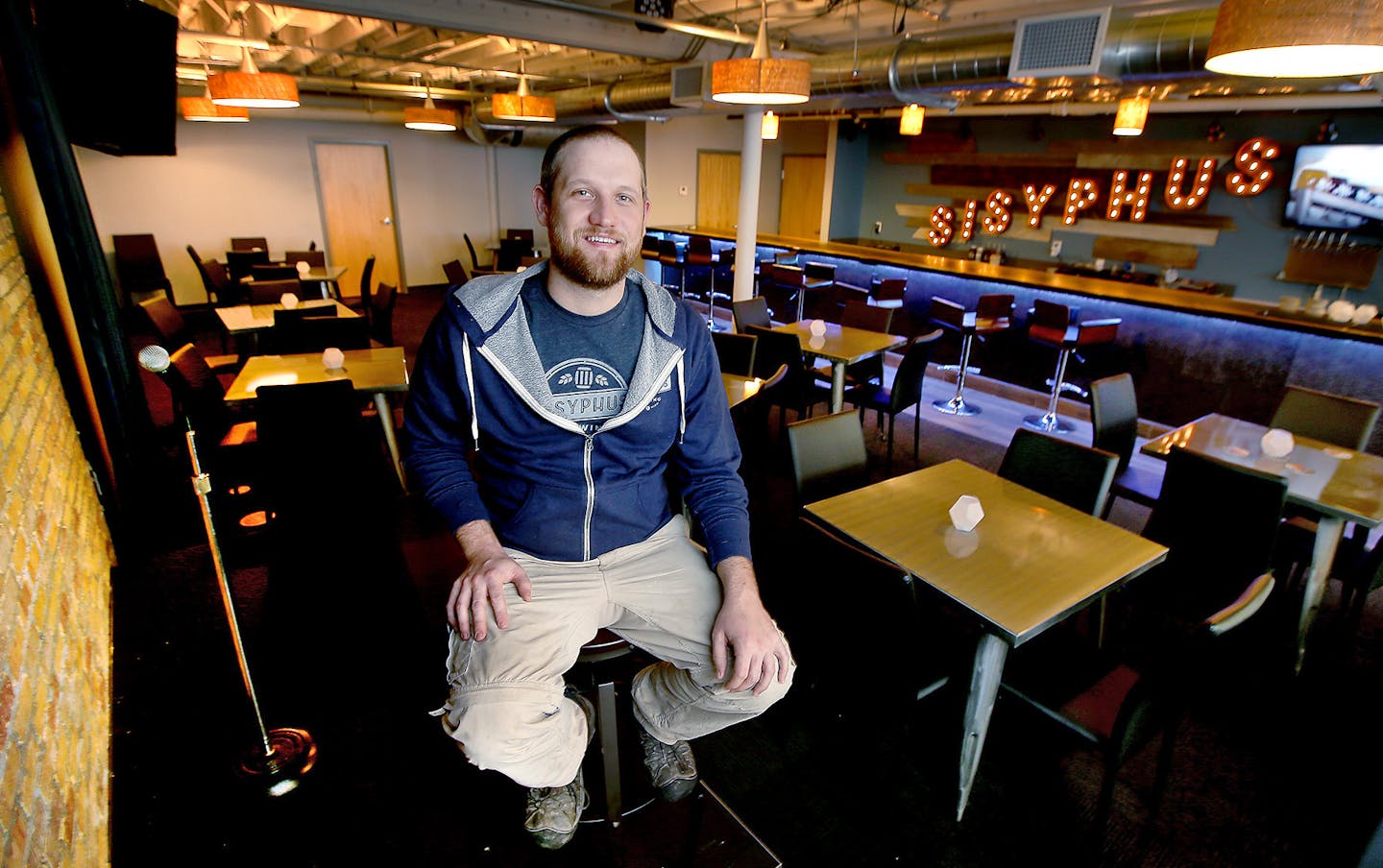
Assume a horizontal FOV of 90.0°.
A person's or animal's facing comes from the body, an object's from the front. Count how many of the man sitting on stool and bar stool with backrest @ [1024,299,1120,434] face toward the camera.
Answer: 1

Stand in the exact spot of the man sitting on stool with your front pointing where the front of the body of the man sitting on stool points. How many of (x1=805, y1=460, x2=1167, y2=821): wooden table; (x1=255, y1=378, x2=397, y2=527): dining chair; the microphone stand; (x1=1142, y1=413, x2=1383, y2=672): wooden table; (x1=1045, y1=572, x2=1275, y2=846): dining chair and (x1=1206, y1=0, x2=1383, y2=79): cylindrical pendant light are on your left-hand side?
4

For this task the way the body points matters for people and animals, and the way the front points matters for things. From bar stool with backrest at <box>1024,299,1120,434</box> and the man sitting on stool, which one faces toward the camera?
the man sitting on stool

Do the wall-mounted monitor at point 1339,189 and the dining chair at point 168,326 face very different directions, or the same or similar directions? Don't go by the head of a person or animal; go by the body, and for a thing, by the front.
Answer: very different directions

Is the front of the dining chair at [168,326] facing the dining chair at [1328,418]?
yes

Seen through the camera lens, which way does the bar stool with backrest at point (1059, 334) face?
facing away from the viewer and to the right of the viewer

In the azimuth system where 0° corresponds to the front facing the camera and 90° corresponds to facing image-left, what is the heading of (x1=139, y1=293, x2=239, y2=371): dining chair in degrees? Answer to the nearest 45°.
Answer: approximately 315°

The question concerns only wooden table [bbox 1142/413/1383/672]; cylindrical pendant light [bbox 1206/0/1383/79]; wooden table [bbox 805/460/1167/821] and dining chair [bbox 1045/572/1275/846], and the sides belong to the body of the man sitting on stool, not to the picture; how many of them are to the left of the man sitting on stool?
4

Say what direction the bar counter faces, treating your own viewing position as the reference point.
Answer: facing the viewer and to the left of the viewer

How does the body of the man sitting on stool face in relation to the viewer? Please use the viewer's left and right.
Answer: facing the viewer

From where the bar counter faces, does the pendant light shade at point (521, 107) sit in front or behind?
in front

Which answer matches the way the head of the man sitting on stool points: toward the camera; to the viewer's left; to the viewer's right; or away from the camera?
toward the camera

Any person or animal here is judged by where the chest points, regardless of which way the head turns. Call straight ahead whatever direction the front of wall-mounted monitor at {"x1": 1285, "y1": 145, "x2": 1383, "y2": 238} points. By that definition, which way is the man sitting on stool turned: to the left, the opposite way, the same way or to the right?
to the left

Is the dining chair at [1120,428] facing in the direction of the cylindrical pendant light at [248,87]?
no

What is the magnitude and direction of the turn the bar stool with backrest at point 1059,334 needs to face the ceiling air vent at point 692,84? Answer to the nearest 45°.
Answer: approximately 135° to its left

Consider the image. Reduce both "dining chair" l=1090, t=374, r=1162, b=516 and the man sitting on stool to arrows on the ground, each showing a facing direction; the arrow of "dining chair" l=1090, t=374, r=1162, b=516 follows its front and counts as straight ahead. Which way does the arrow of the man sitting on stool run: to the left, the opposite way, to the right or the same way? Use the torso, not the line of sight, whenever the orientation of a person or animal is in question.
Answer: the same way

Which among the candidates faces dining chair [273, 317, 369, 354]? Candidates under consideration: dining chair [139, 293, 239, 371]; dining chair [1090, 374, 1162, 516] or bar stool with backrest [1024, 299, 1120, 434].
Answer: dining chair [139, 293, 239, 371]

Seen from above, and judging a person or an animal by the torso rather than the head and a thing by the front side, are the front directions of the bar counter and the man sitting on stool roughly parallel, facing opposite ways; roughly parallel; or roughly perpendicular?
roughly perpendicular
